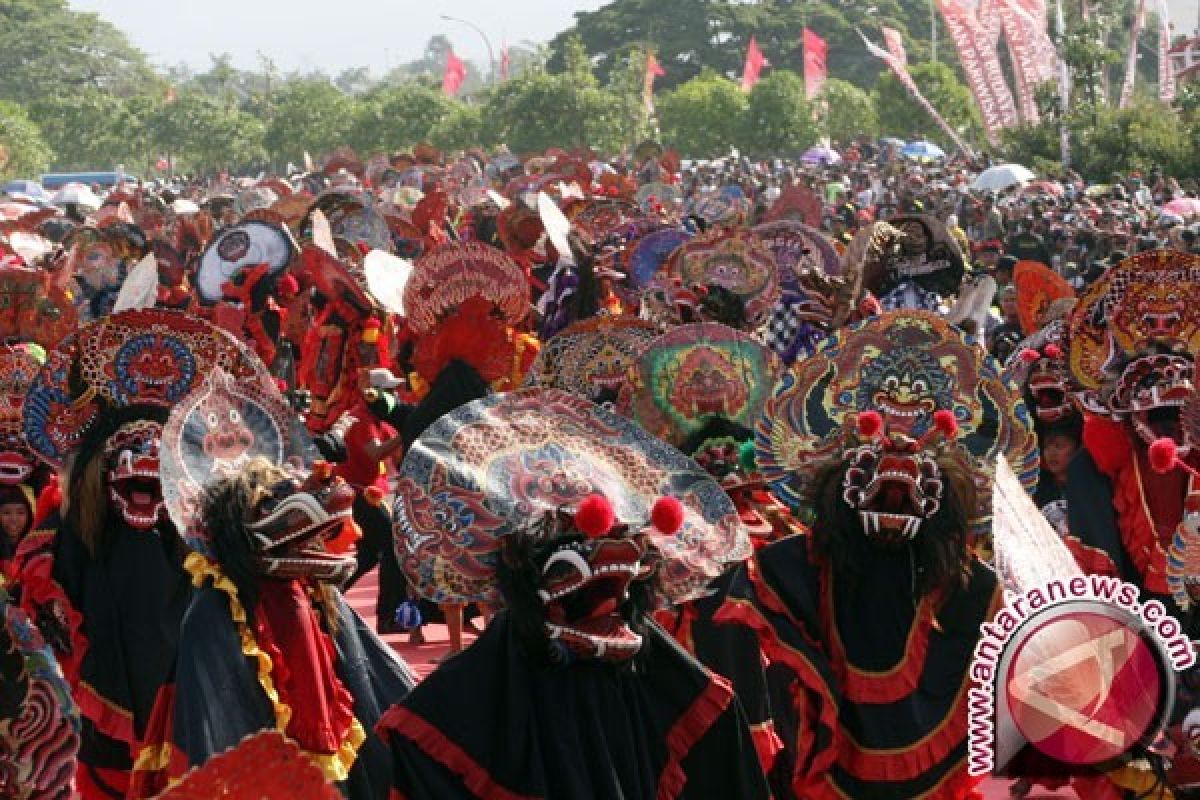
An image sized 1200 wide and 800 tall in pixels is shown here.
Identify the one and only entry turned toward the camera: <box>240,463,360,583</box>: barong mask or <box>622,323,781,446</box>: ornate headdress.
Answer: the ornate headdress

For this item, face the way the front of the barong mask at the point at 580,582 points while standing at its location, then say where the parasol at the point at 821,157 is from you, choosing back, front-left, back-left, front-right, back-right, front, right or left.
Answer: back-left

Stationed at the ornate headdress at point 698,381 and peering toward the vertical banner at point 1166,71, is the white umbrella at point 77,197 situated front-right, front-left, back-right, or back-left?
front-left

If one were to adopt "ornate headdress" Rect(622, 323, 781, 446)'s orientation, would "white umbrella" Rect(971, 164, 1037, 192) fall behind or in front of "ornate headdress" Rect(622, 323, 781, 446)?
behind

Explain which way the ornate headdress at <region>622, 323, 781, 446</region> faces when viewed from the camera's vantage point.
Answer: facing the viewer

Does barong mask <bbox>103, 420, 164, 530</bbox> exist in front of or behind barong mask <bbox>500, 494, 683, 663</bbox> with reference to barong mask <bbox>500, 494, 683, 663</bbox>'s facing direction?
behind

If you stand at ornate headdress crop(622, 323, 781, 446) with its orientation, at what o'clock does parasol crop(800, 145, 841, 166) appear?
The parasol is roughly at 6 o'clock from the ornate headdress.

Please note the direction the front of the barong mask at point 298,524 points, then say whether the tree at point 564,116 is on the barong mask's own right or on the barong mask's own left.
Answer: on the barong mask's own left

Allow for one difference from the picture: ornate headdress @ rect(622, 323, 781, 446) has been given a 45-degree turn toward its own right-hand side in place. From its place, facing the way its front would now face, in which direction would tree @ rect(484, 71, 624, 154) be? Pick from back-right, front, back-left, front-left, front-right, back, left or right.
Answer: back-right

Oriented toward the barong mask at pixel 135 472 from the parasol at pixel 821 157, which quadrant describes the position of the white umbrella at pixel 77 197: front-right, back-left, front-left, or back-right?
front-right

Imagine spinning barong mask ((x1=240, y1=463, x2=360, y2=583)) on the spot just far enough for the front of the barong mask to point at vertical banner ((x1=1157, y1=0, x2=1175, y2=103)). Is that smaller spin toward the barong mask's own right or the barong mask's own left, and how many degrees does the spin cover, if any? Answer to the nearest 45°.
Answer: approximately 45° to the barong mask's own left

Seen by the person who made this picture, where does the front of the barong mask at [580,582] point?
facing the viewer and to the right of the viewer

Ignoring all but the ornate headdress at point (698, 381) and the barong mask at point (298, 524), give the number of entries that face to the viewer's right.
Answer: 1

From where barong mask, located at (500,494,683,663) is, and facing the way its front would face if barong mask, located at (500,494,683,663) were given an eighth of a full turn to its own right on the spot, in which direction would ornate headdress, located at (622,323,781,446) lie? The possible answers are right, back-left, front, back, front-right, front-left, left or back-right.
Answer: back

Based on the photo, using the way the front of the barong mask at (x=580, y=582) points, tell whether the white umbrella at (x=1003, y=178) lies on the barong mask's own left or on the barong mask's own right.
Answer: on the barong mask's own left

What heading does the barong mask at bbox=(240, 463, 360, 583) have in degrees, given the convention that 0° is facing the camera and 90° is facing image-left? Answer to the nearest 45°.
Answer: approximately 270°
